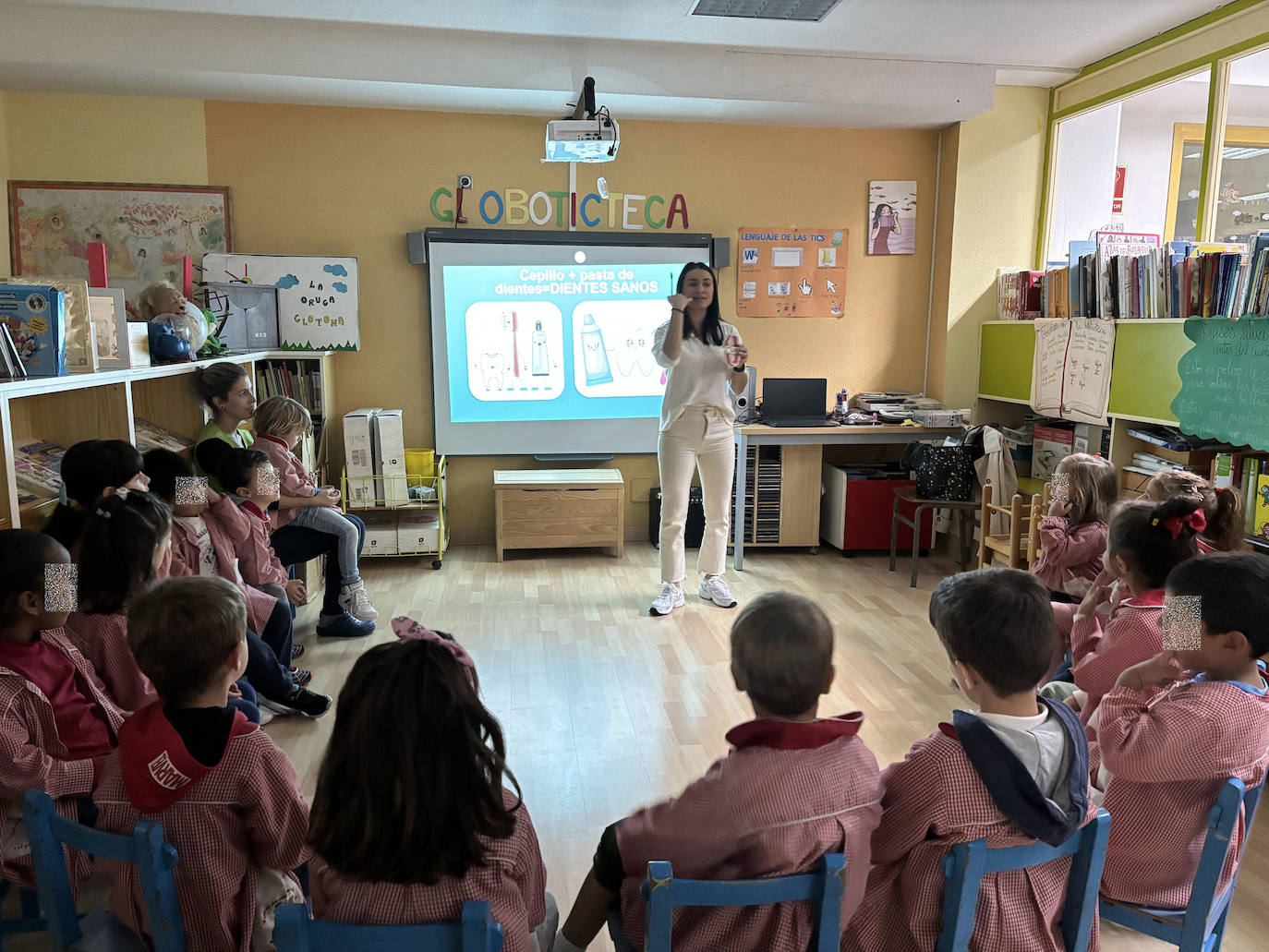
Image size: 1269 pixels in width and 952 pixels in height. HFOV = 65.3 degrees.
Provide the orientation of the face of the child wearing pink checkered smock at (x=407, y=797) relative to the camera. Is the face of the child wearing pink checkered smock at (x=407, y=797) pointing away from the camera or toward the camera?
away from the camera

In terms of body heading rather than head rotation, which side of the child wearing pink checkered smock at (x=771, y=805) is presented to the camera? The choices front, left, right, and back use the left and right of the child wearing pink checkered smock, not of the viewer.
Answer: back

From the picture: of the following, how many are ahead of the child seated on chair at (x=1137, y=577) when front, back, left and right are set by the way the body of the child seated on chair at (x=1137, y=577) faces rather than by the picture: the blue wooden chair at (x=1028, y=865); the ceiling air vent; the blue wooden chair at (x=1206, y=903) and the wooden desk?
2

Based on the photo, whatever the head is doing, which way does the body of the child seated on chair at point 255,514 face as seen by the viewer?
to the viewer's right

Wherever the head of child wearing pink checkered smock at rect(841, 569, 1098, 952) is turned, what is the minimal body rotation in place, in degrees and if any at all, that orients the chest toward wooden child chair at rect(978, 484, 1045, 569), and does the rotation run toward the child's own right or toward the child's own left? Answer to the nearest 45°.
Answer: approximately 45° to the child's own right

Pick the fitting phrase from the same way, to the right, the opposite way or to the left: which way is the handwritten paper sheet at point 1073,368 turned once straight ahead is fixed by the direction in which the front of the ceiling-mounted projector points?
to the left

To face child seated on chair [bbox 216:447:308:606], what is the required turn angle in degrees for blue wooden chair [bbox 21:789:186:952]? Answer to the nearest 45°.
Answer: approximately 45° to its left

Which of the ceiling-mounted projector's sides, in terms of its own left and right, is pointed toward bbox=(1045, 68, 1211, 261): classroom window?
right

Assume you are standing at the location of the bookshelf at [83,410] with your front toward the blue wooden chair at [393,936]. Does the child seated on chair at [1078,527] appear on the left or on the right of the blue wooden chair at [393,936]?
left

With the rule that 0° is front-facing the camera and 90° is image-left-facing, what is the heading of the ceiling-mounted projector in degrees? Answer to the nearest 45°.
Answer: approximately 180°

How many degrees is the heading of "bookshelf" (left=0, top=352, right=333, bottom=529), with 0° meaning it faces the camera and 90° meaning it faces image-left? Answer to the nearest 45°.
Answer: approximately 315°
